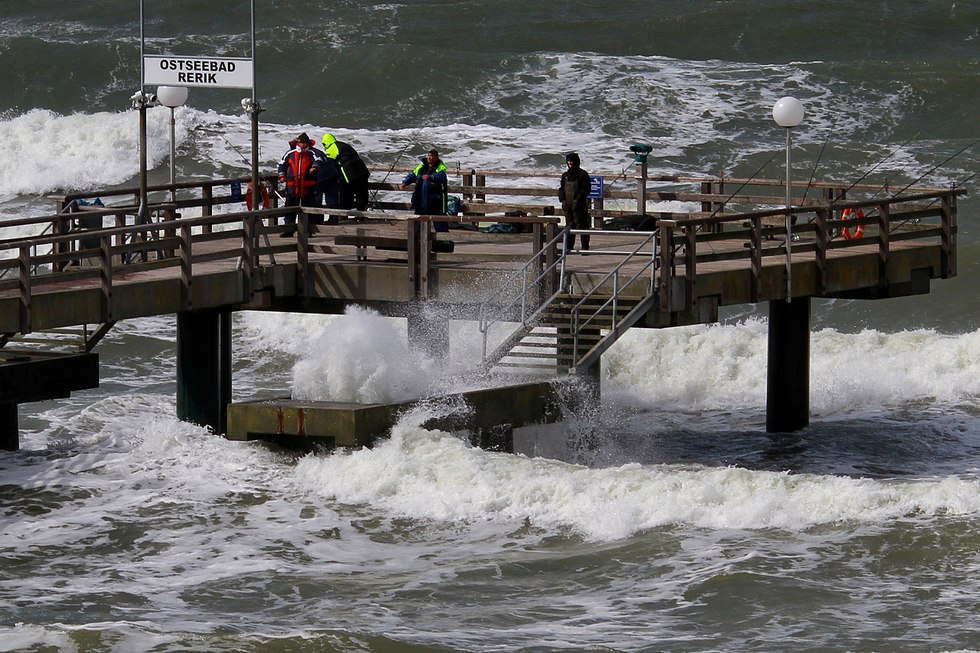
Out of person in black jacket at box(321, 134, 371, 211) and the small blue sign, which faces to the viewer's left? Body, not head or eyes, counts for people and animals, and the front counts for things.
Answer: the person in black jacket

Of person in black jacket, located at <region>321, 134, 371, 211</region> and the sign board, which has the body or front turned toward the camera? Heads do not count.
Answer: the sign board

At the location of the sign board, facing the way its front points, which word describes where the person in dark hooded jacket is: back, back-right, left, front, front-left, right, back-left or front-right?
left

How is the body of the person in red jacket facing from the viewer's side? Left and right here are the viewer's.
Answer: facing the viewer

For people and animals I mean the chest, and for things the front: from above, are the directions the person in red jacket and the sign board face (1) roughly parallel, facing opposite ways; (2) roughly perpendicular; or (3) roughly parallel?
roughly parallel

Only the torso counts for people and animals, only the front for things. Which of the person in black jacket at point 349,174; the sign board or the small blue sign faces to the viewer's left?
the person in black jacket

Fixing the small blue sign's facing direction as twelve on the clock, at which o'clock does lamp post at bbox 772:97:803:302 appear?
The lamp post is roughly at 11 o'clock from the small blue sign.

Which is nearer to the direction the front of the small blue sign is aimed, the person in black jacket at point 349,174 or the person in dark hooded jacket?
the person in dark hooded jacket

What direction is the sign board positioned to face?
toward the camera

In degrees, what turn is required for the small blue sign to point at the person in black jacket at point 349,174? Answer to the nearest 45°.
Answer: approximately 45° to its right
